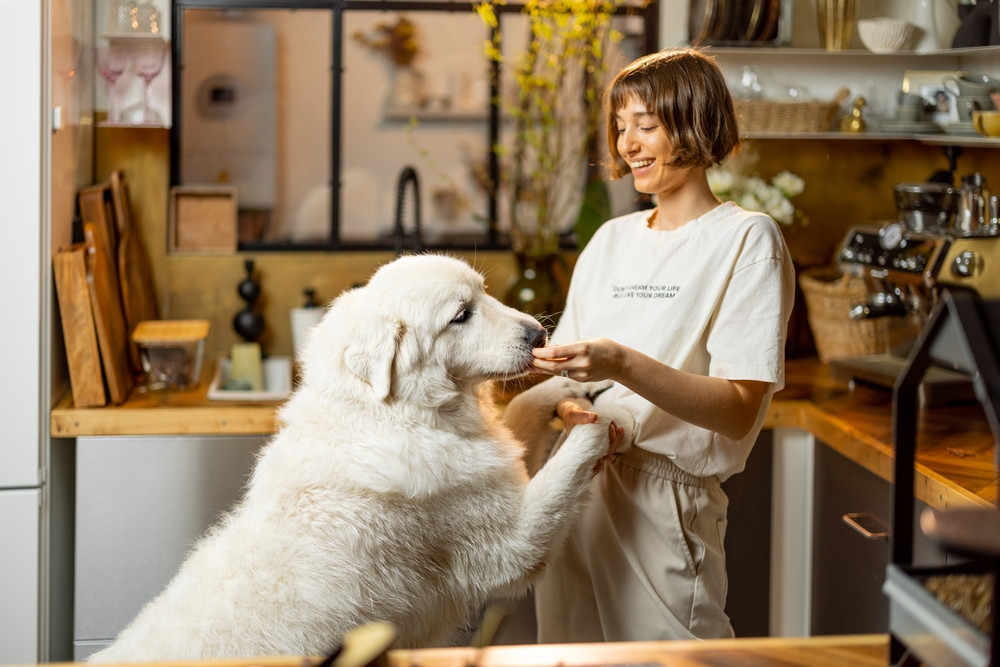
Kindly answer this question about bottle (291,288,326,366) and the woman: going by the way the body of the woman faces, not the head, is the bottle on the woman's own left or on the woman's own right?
on the woman's own right

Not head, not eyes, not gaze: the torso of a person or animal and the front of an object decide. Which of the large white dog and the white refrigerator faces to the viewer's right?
the large white dog

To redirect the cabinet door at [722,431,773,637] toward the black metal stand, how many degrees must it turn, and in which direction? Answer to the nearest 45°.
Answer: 0° — it already faces it

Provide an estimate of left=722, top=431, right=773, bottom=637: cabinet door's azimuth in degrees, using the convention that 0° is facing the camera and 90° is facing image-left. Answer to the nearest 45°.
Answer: approximately 0°

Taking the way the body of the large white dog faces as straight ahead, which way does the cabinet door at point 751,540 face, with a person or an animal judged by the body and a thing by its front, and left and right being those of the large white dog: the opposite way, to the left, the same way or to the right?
to the right
